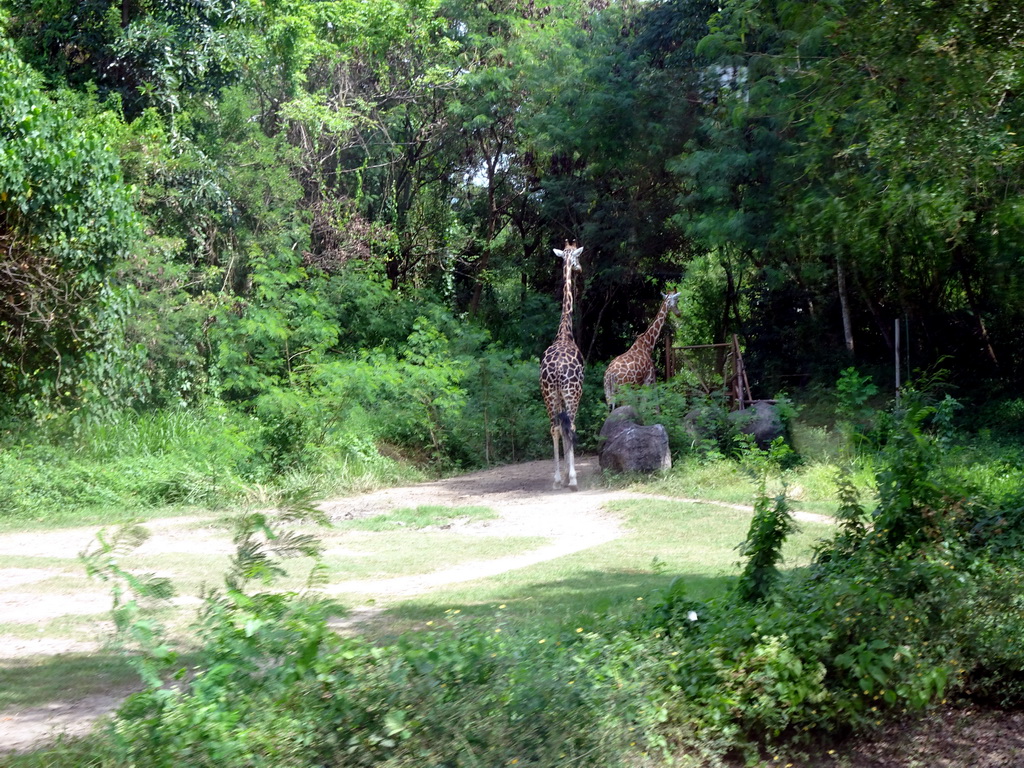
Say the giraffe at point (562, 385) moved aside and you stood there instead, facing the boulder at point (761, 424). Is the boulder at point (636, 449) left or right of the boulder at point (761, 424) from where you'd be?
right

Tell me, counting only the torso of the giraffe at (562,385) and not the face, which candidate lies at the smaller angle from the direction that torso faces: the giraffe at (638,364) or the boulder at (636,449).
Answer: the giraffe

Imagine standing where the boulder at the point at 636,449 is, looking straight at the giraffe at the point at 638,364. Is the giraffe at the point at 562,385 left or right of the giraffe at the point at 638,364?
left

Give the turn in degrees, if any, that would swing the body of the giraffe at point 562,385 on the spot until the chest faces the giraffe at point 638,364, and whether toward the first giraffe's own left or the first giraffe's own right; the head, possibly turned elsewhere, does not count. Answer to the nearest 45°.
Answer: approximately 45° to the first giraffe's own right

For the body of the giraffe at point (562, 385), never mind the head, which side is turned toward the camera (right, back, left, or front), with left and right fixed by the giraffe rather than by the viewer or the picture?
back

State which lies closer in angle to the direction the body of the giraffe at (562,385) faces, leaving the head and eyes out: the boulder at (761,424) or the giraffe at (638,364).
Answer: the giraffe

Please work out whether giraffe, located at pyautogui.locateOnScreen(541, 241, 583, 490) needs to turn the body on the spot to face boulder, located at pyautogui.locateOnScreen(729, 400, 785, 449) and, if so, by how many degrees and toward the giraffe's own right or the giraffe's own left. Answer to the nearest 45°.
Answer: approximately 90° to the giraffe's own right
